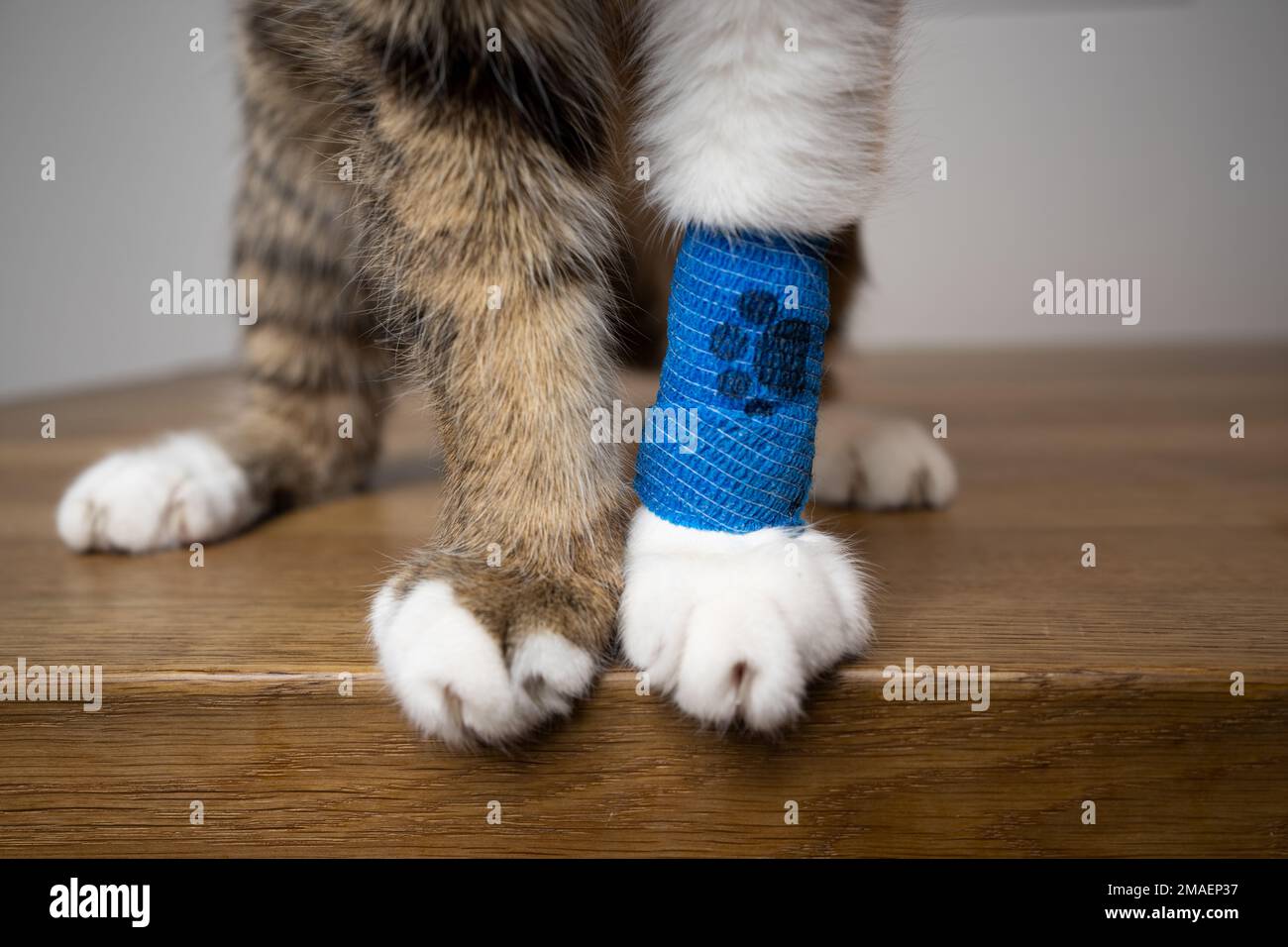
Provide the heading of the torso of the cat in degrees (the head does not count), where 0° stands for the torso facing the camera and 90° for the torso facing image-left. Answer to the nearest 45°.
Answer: approximately 0°
